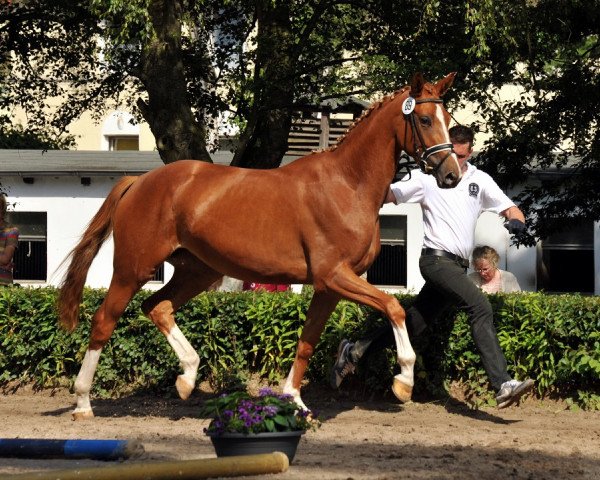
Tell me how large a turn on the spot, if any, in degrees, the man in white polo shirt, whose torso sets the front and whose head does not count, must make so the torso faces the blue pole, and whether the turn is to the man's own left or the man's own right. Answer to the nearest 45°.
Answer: approximately 90° to the man's own right

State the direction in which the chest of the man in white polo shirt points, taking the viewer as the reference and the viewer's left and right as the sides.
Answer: facing the viewer and to the right of the viewer

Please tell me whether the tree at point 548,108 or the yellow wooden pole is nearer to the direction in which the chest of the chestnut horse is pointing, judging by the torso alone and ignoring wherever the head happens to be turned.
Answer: the tree

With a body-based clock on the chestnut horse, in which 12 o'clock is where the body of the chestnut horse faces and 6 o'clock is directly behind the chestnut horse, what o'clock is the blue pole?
The blue pole is roughly at 4 o'clock from the chestnut horse.

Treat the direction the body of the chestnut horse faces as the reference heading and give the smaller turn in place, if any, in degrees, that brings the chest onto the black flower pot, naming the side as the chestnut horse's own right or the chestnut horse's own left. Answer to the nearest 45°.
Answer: approximately 90° to the chestnut horse's own right

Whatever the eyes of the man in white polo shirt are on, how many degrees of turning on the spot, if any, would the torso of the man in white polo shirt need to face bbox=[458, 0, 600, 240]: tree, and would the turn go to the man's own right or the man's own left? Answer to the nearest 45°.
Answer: approximately 135° to the man's own left

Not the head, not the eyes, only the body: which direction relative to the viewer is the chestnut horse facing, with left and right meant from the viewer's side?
facing to the right of the viewer

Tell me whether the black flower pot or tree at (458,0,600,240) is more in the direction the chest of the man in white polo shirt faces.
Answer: the black flower pot

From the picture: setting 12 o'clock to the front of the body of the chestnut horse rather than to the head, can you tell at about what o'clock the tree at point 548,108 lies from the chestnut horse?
The tree is roughly at 10 o'clock from the chestnut horse.

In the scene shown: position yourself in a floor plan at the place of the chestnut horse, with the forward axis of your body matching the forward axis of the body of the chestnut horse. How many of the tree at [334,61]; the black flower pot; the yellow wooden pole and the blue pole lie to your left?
1
